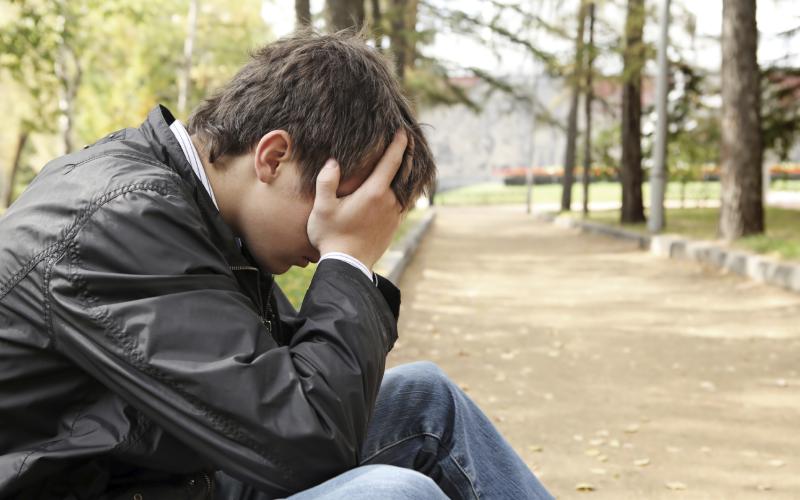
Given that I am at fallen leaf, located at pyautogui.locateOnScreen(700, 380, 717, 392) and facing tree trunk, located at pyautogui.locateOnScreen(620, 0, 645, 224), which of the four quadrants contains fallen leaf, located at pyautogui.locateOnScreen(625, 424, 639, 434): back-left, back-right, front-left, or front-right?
back-left

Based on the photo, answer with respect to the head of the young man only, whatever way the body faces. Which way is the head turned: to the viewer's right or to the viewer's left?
to the viewer's right

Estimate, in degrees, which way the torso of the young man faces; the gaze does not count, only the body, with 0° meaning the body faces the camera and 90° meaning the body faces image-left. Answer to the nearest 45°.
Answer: approximately 270°

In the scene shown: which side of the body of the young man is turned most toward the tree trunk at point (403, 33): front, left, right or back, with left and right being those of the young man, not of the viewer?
left

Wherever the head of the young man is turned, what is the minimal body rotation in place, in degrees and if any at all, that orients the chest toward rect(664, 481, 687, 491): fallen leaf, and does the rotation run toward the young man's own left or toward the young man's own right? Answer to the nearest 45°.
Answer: approximately 45° to the young man's own left

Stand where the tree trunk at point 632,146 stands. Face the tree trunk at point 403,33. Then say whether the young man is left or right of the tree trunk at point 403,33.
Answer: left

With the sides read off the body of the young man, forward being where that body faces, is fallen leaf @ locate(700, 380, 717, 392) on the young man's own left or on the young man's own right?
on the young man's own left

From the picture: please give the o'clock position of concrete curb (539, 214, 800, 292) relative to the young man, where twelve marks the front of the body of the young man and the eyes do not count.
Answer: The concrete curb is roughly at 10 o'clock from the young man.

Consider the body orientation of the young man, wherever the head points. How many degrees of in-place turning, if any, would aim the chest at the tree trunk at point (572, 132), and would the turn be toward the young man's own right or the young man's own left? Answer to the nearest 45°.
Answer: approximately 90° to the young man's own left
